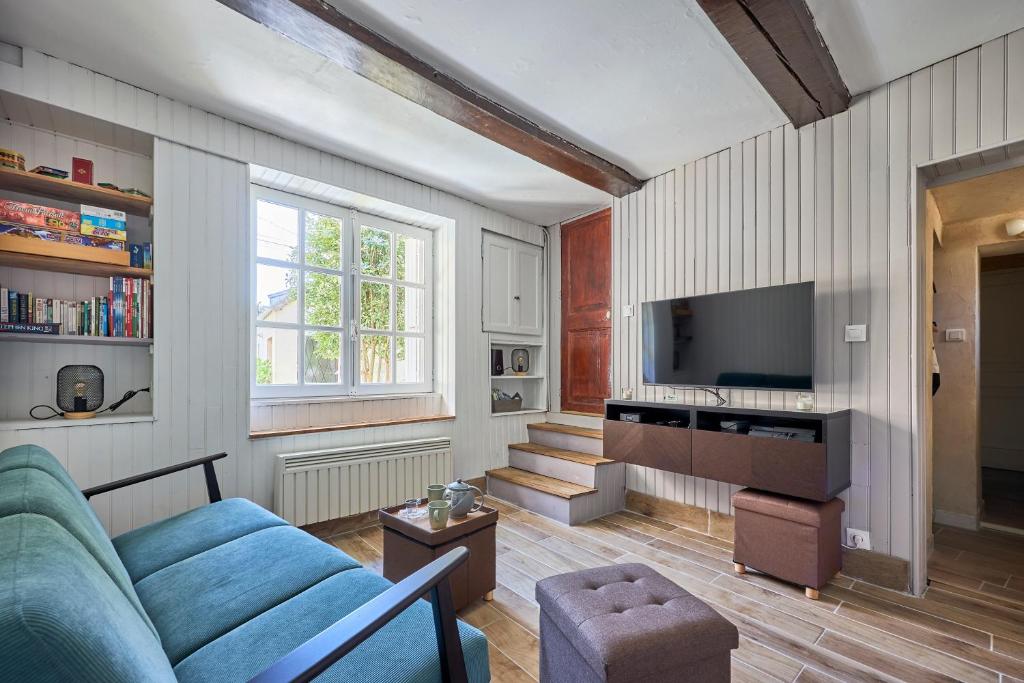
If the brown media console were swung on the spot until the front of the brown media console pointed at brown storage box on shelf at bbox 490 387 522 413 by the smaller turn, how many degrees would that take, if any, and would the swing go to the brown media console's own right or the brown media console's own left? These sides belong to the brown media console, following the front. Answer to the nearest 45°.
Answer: approximately 90° to the brown media console's own right

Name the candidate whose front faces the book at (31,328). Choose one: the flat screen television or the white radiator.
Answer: the flat screen television

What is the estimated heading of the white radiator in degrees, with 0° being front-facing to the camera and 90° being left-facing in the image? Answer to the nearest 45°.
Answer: approximately 315°

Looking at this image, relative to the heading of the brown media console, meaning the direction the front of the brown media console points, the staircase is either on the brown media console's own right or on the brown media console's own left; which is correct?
on the brown media console's own right

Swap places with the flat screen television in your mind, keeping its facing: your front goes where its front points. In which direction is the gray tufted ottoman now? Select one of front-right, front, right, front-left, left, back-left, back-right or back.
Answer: front-left

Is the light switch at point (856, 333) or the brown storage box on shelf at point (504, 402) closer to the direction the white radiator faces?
the light switch

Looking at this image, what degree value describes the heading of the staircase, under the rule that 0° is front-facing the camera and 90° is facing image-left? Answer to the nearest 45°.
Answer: approximately 45°

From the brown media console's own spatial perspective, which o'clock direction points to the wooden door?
The wooden door is roughly at 3 o'clock from the brown media console.
